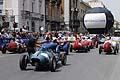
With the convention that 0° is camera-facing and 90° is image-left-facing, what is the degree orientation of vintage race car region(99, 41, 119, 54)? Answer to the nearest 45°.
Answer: approximately 45°

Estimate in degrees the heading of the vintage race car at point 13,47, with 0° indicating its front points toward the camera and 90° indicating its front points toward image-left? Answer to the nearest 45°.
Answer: approximately 45°

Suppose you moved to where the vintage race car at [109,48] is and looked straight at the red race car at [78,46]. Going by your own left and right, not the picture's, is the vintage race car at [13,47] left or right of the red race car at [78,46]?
left

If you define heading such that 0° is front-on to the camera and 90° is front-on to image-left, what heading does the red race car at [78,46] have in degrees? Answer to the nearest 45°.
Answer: approximately 45°

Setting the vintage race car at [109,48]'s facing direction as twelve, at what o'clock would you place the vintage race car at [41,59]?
the vintage race car at [41,59] is roughly at 11 o'clock from the vintage race car at [109,48].
